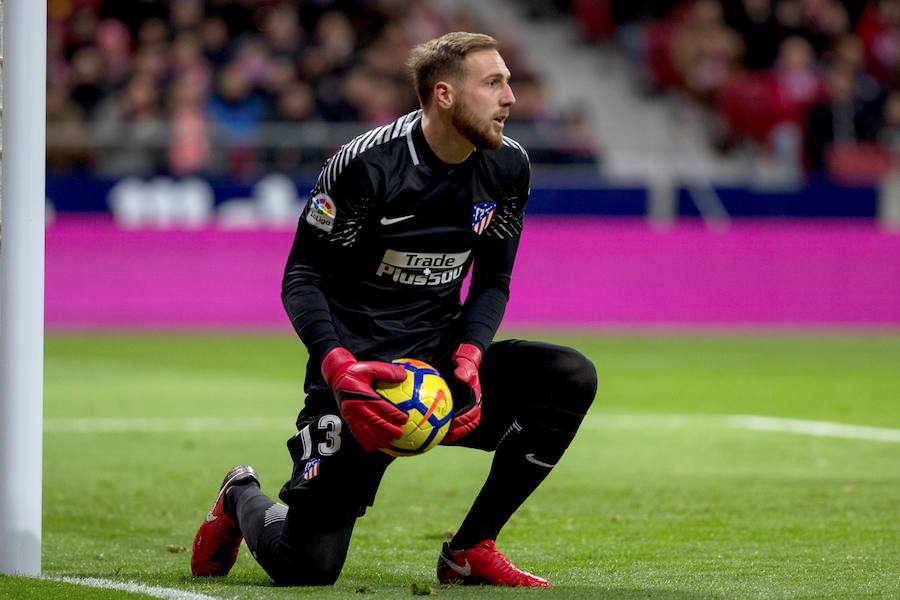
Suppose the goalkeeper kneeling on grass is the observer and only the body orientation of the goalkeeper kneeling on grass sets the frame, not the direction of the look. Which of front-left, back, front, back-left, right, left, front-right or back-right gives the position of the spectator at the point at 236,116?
back-left

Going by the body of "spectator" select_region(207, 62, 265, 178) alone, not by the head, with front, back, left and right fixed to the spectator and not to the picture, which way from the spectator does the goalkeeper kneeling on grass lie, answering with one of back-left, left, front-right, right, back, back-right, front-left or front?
front

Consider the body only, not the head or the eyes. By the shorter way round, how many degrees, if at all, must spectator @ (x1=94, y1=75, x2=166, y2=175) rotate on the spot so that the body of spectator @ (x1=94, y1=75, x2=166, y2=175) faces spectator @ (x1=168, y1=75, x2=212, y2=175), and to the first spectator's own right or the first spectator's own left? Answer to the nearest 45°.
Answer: approximately 90° to the first spectator's own left

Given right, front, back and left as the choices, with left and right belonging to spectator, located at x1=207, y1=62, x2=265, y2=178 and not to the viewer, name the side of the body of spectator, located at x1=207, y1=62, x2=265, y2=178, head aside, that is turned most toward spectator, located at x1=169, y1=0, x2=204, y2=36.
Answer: back

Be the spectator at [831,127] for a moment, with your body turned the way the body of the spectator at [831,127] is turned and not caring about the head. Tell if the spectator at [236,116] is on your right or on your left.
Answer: on your right

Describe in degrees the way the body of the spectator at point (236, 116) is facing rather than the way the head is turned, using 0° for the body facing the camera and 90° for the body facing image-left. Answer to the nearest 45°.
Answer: approximately 0°

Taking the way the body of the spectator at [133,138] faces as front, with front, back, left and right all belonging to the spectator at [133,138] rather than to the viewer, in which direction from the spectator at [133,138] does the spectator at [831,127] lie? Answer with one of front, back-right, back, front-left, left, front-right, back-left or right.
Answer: left

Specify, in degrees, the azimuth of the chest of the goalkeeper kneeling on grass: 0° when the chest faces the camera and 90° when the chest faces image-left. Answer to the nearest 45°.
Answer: approximately 315°

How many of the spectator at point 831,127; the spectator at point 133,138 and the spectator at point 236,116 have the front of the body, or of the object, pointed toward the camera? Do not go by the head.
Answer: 3

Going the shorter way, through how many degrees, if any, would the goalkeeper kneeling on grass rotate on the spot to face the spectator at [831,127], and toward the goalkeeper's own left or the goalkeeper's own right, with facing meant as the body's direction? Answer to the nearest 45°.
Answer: approximately 135° to the goalkeeper's own left

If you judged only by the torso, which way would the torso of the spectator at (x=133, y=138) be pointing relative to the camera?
toward the camera

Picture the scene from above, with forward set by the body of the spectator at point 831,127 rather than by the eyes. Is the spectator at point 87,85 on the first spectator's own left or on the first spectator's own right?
on the first spectator's own right

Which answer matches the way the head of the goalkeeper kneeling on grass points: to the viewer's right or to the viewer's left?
to the viewer's right

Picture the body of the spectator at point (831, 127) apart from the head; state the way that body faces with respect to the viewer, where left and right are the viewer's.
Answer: facing the viewer

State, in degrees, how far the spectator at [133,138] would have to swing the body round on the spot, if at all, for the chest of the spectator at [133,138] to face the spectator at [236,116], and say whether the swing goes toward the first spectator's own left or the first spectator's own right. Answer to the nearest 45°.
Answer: approximately 135° to the first spectator's own left

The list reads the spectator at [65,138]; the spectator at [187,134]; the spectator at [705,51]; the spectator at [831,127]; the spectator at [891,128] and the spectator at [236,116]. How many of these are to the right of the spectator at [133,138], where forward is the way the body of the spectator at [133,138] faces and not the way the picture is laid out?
1
